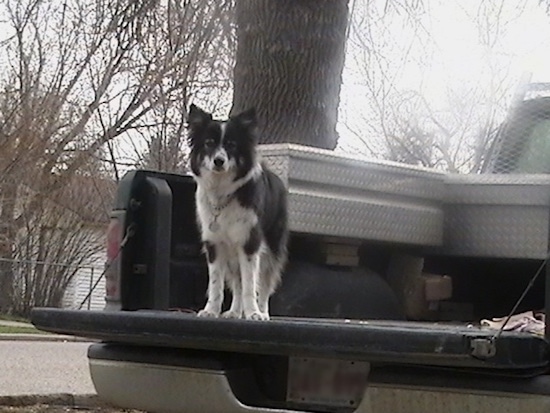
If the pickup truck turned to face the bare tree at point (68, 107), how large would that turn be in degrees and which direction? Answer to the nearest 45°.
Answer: approximately 45° to its left

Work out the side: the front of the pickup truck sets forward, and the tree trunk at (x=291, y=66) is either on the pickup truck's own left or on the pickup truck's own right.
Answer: on the pickup truck's own left

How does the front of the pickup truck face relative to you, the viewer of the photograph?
facing away from the viewer and to the right of the viewer

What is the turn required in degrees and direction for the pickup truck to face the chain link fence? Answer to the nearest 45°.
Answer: approximately 45° to its left
